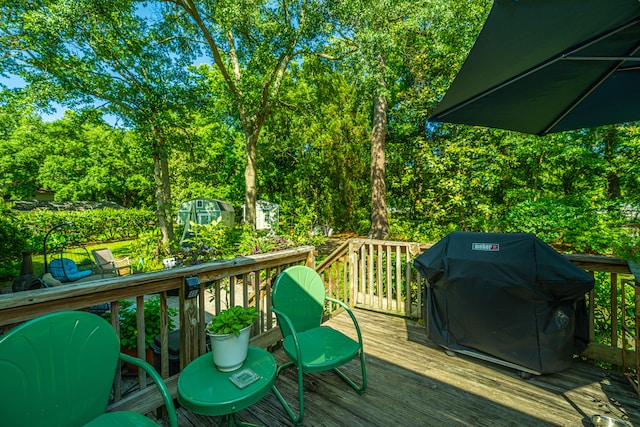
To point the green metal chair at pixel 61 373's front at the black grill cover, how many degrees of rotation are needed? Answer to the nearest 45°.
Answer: approximately 45° to its left

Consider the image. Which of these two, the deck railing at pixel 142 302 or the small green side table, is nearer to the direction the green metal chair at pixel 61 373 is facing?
the small green side table

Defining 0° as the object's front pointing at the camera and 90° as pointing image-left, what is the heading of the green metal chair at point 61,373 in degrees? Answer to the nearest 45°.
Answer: approximately 315°

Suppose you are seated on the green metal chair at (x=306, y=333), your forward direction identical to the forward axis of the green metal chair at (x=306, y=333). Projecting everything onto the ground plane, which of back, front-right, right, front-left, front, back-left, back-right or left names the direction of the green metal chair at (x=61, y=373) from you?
right

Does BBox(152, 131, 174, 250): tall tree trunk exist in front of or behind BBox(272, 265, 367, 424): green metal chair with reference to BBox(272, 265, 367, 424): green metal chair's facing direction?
behind

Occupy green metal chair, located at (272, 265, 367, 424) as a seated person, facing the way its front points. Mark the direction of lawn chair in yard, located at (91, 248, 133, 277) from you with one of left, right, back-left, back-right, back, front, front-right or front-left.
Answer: back

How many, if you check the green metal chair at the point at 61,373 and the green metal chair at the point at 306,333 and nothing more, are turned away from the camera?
0

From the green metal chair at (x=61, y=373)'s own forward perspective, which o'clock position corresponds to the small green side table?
The small green side table is roughly at 11 o'clock from the green metal chair.

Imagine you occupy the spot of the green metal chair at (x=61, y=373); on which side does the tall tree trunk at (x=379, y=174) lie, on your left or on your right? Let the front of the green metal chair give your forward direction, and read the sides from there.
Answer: on your left

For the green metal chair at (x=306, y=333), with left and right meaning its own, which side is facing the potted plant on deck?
right

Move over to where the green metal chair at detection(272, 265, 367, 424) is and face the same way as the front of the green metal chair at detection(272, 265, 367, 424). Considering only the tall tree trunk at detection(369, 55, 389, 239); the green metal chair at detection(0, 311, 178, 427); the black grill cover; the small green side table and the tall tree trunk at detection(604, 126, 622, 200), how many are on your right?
2

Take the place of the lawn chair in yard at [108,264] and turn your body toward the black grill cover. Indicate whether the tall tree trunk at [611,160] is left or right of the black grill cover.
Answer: left
